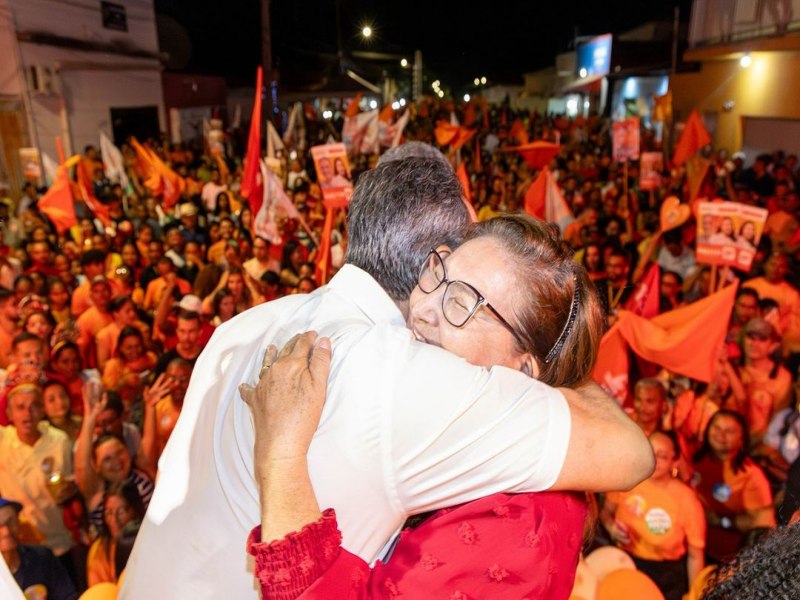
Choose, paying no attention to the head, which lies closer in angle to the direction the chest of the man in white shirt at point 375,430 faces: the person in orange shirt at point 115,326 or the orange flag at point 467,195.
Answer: the orange flag

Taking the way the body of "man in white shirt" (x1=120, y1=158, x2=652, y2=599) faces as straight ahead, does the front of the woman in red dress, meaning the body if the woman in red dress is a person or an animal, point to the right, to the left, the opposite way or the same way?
the opposite way

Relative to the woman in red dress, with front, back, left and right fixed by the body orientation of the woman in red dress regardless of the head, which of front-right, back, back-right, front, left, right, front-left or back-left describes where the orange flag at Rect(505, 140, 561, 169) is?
back-right

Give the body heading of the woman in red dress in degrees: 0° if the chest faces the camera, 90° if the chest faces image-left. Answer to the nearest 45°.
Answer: approximately 45°

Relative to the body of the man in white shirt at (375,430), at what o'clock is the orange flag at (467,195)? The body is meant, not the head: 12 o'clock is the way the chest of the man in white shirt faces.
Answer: The orange flag is roughly at 11 o'clock from the man in white shirt.

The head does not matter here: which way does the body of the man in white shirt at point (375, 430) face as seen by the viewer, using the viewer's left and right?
facing away from the viewer and to the right of the viewer

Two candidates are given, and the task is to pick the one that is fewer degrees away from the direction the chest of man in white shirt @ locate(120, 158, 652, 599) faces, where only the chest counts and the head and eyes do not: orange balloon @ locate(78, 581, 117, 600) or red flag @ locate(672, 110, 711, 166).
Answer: the red flag
